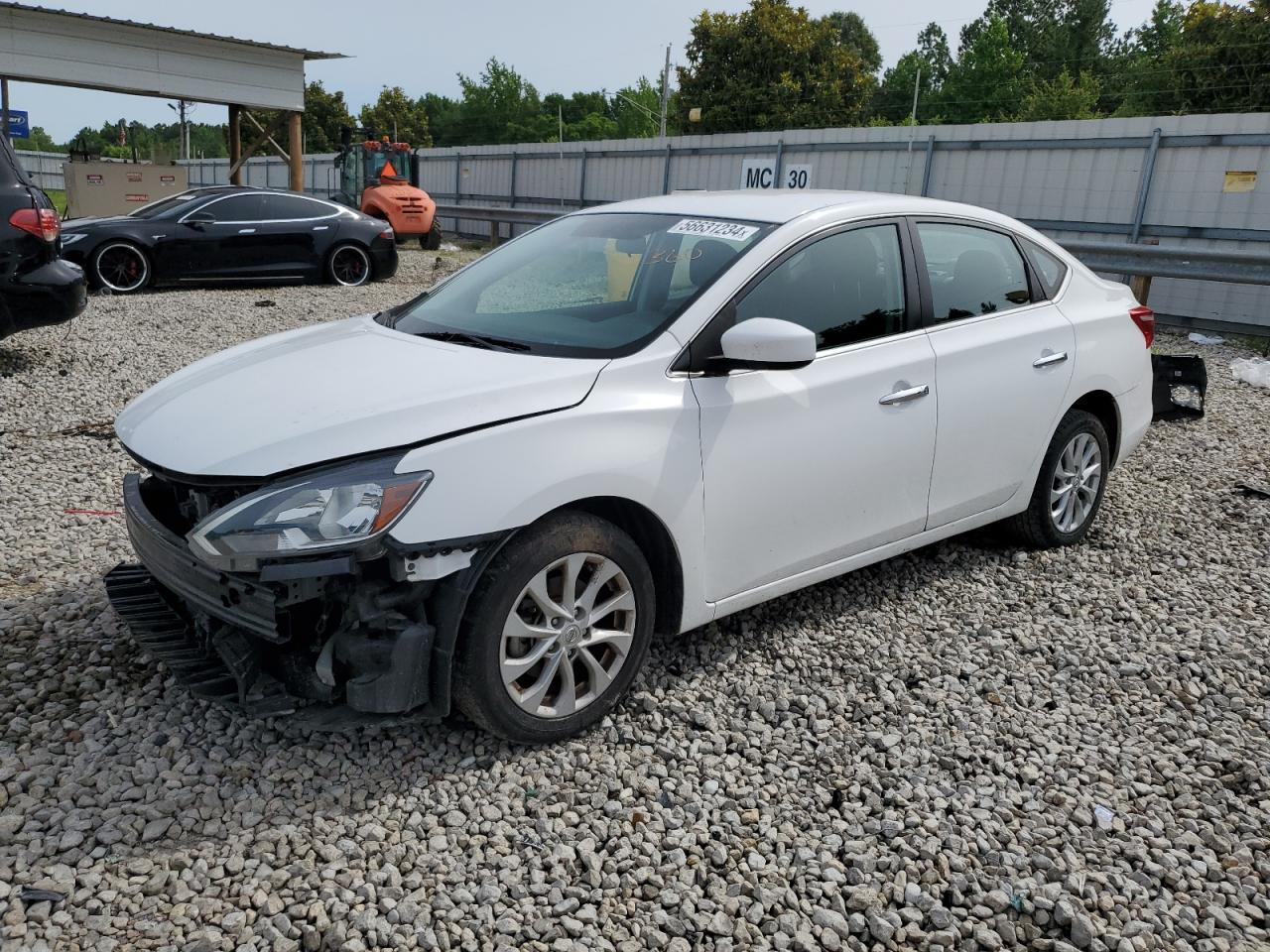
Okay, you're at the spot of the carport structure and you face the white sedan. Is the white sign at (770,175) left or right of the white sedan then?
left

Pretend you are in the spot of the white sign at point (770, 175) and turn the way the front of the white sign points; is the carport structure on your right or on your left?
on your right

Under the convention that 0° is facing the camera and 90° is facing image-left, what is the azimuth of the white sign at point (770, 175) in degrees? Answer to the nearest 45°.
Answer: approximately 0°

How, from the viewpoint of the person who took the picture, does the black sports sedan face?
facing to the left of the viewer

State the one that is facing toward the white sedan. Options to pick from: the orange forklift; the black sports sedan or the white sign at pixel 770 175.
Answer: the white sign

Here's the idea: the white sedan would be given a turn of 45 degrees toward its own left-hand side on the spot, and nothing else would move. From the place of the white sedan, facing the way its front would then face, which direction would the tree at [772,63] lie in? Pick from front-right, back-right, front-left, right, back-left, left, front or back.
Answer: back

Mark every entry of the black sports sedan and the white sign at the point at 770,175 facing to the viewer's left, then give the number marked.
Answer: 1

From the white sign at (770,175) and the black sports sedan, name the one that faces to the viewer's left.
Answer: the black sports sedan

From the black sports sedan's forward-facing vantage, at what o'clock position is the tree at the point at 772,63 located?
The tree is roughly at 4 o'clock from the black sports sedan.

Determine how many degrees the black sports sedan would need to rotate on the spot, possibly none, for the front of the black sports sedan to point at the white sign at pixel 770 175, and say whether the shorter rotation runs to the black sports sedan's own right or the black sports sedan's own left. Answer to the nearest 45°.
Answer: approximately 180°
